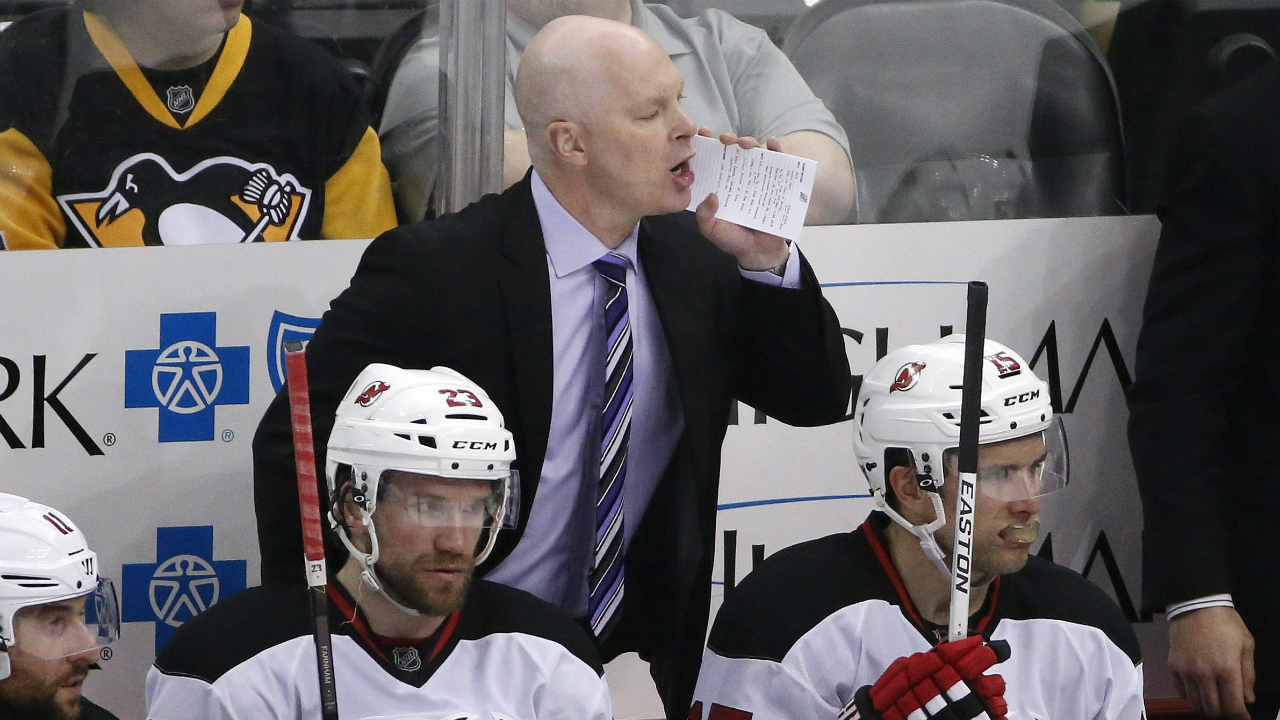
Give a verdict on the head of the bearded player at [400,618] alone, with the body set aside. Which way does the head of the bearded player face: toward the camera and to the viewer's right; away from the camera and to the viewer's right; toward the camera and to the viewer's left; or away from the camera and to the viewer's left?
toward the camera and to the viewer's right

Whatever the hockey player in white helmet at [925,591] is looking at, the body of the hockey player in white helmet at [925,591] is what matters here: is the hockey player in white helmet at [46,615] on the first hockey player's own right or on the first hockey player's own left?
on the first hockey player's own right

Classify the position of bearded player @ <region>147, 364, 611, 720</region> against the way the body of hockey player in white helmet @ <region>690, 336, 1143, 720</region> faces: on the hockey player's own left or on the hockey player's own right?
on the hockey player's own right

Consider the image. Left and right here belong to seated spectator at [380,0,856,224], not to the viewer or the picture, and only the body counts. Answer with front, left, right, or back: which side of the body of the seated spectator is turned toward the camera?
front

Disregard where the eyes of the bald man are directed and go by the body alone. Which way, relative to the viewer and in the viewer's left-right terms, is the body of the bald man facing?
facing the viewer and to the right of the viewer

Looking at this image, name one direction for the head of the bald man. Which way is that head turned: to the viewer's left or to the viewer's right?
to the viewer's right
